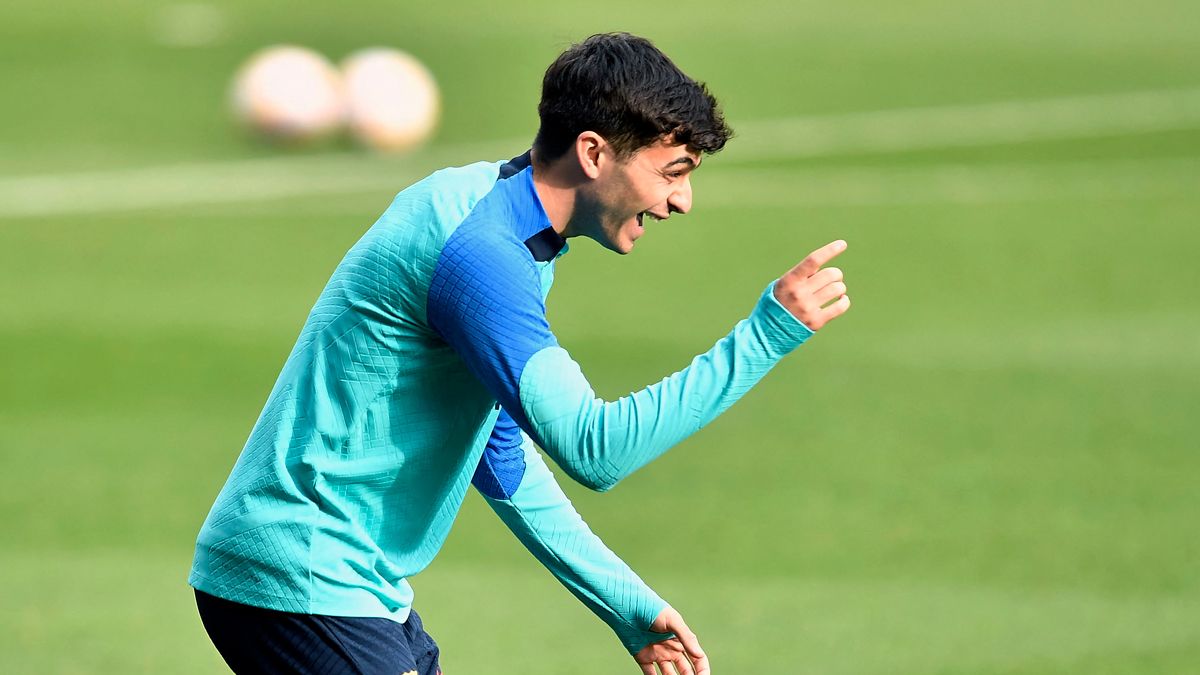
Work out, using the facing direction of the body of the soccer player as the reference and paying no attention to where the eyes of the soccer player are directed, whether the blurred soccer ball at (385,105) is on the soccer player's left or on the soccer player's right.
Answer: on the soccer player's left

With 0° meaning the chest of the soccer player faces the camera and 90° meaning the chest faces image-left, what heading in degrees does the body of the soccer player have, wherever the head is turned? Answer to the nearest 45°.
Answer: approximately 270°

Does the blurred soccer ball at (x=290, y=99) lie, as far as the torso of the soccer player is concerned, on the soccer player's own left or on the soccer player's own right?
on the soccer player's own left
